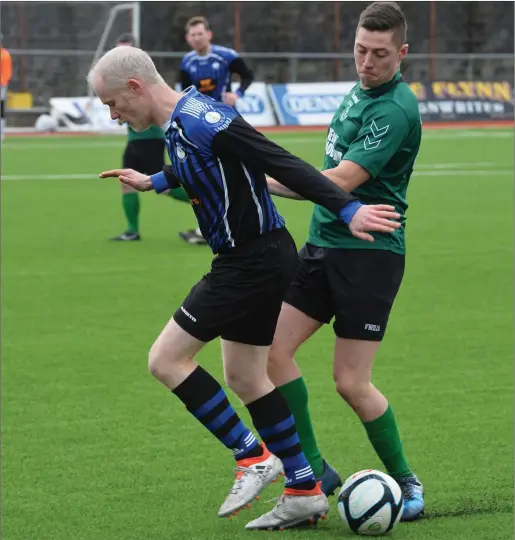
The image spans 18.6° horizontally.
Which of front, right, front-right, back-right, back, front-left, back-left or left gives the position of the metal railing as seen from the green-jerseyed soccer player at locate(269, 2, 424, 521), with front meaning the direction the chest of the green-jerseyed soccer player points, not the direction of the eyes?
back-right

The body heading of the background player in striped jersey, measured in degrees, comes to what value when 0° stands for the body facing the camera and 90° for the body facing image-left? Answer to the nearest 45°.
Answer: approximately 0°

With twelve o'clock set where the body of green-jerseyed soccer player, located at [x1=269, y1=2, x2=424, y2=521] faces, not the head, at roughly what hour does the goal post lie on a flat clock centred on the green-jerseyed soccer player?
The goal post is roughly at 4 o'clock from the green-jerseyed soccer player.

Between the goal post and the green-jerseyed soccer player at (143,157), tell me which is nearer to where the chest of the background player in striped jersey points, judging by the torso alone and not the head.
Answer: the green-jerseyed soccer player

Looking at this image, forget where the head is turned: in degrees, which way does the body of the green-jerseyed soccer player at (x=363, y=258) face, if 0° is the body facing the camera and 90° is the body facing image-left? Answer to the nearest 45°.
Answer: approximately 45°

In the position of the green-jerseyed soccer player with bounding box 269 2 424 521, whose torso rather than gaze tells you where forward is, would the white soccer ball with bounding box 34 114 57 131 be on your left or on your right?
on your right

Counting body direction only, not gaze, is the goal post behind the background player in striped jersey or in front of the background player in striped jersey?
behind
